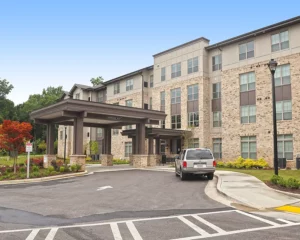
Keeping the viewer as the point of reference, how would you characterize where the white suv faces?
facing away from the viewer

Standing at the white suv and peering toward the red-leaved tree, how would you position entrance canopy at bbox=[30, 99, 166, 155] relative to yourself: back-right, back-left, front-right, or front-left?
front-right

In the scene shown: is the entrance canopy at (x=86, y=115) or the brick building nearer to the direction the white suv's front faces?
the brick building

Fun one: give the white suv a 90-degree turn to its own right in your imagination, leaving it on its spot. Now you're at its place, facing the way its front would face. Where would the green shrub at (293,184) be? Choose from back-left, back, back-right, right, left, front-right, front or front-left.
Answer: front-right

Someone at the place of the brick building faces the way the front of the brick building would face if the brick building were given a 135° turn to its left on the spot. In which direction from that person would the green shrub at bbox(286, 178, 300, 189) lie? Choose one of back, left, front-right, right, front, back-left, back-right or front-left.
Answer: right

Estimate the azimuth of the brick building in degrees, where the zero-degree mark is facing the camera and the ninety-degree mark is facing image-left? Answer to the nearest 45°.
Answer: approximately 45°

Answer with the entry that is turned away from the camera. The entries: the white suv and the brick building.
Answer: the white suv

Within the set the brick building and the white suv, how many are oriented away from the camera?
1

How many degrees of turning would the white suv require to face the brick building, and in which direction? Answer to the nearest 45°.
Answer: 0° — it already faces it
